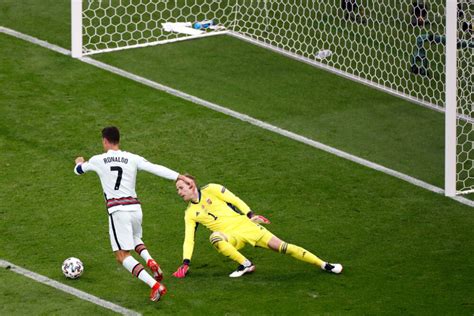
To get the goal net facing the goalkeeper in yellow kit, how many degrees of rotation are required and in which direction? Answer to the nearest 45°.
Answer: approximately 45° to its left

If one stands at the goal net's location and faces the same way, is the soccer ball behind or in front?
in front

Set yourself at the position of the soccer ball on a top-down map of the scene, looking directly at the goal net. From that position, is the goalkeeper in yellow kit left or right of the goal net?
right

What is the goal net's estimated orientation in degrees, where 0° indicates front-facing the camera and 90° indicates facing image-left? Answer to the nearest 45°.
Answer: approximately 45°
